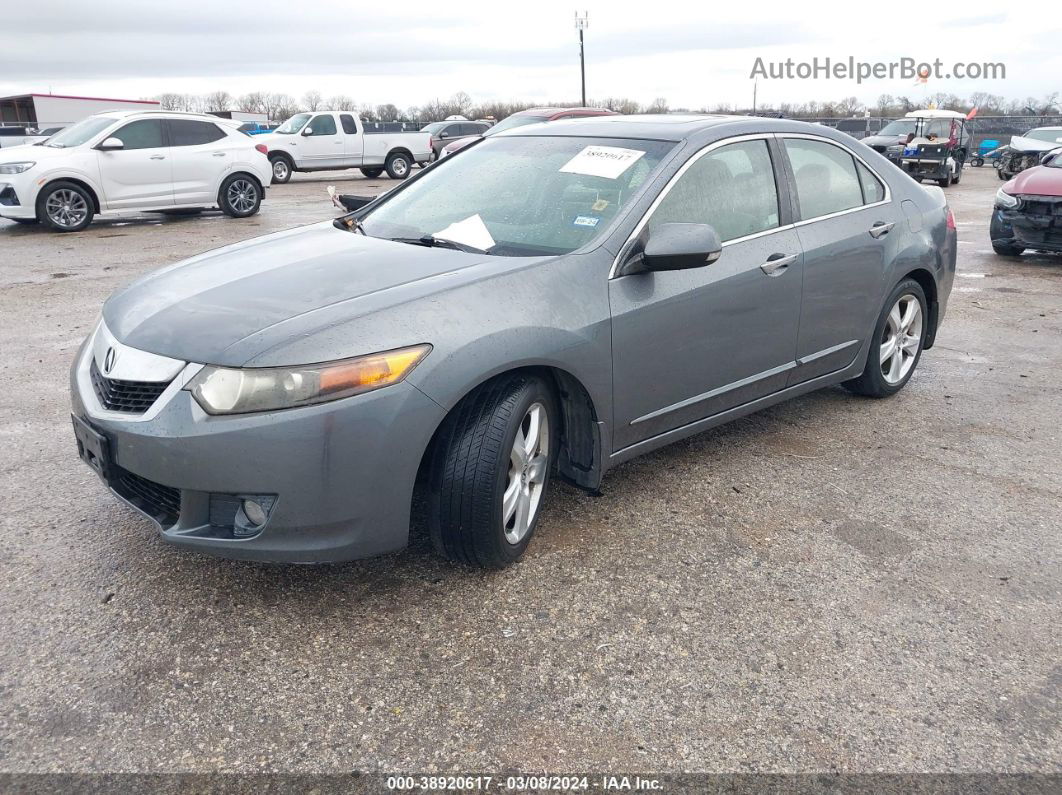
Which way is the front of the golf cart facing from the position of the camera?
facing the viewer and to the left of the viewer

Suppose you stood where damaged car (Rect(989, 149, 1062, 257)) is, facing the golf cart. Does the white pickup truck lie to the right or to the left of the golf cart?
left

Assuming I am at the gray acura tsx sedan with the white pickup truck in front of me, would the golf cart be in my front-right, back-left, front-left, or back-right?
front-right

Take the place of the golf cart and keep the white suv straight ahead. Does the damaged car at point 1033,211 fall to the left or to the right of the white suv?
left

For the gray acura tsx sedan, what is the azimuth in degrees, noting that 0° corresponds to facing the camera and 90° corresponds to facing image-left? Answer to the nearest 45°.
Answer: approximately 45°

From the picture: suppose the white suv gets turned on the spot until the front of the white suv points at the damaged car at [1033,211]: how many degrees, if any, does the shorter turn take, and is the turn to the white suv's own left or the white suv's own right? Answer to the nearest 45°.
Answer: approximately 135° to the white suv's own left

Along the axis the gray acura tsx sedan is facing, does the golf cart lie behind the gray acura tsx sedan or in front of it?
behind

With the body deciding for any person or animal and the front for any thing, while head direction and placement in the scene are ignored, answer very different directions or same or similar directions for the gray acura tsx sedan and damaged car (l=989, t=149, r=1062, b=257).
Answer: same or similar directions

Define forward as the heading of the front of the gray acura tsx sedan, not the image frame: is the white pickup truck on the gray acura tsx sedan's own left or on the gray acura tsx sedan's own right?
on the gray acura tsx sedan's own right

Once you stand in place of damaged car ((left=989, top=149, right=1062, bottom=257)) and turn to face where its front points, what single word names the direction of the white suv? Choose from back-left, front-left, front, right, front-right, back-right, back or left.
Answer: front-right

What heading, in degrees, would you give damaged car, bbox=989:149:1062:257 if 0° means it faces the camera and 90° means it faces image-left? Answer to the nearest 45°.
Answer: approximately 45°

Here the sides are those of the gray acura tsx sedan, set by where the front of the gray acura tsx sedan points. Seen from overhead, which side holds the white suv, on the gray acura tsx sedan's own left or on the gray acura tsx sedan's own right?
on the gray acura tsx sedan's own right

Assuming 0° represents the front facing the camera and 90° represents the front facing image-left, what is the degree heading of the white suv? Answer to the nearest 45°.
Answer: approximately 90°

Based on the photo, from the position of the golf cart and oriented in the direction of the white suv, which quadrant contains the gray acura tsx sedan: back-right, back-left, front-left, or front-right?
front-left
